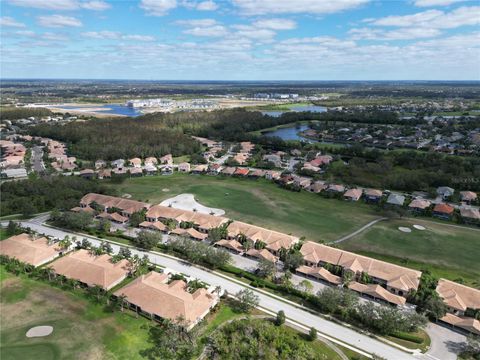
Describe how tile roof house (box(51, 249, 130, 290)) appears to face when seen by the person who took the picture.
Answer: facing away from the viewer and to the right of the viewer

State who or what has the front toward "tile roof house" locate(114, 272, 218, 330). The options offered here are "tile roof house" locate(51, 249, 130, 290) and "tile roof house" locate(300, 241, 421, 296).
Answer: "tile roof house" locate(300, 241, 421, 296)

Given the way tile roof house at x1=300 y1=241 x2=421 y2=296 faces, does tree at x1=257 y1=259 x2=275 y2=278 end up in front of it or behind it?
in front

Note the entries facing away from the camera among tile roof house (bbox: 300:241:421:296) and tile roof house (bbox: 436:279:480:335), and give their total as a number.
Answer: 0

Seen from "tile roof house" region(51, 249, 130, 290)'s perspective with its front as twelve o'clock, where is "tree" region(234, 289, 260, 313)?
The tree is roughly at 3 o'clock from the tile roof house.

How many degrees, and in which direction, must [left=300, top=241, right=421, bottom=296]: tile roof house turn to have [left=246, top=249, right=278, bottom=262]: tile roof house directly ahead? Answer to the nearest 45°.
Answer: approximately 45° to its right

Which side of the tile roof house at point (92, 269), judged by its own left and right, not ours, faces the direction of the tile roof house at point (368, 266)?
right

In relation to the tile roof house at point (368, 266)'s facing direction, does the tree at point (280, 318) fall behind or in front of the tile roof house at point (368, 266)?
in front

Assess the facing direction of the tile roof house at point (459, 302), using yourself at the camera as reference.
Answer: facing the viewer and to the left of the viewer

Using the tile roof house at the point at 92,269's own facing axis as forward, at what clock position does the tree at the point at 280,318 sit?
The tree is roughly at 3 o'clock from the tile roof house.

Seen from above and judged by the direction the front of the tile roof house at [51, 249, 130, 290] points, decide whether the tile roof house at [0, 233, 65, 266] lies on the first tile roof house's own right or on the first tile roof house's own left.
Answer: on the first tile roof house's own left

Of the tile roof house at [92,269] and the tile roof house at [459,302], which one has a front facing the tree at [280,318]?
the tile roof house at [459,302]

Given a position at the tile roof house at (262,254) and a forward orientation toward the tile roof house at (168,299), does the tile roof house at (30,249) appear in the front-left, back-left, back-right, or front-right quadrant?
front-right
